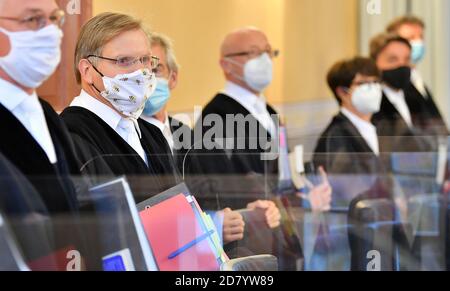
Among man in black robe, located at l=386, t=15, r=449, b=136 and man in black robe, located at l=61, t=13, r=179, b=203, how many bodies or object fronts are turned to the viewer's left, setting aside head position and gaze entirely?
0

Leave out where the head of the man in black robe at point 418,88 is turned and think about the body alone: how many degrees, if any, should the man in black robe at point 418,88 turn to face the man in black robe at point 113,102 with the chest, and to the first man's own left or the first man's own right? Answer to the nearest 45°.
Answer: approximately 90° to the first man's own right

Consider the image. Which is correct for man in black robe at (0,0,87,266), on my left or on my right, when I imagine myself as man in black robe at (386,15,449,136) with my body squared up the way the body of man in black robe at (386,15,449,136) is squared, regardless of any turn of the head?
on my right

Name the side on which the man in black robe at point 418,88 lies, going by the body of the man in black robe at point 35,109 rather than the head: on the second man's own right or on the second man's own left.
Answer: on the second man's own left
